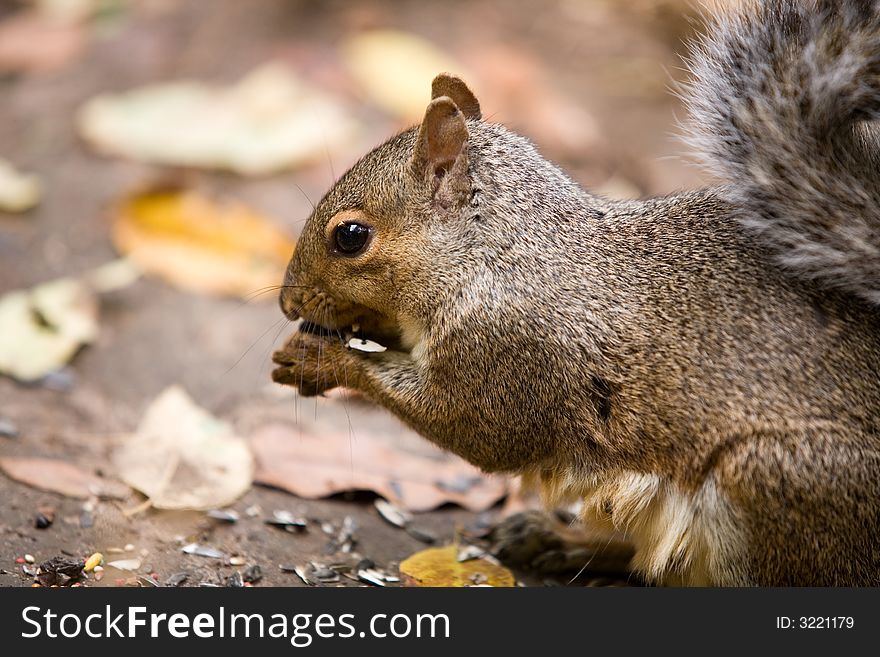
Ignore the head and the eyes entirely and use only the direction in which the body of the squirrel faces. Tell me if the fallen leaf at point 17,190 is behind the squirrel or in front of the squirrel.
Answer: in front

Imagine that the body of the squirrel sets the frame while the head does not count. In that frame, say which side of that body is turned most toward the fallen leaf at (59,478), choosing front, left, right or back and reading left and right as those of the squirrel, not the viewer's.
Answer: front

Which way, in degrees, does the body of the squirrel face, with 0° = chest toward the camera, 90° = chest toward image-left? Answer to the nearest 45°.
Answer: approximately 90°

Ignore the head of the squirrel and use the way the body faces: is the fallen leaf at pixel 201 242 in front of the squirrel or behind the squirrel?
in front

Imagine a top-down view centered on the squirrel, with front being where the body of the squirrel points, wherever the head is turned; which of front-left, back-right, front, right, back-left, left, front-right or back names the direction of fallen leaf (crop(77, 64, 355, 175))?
front-right
